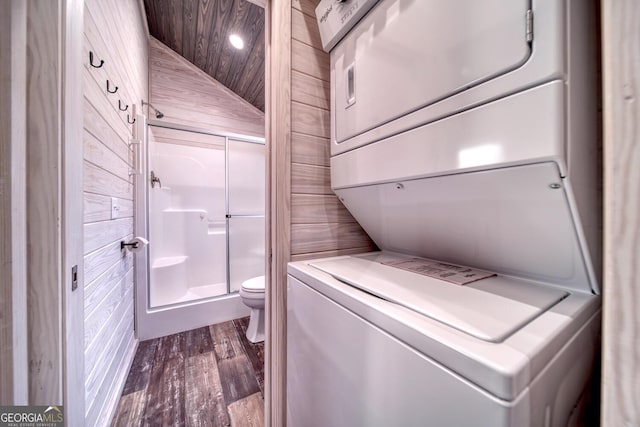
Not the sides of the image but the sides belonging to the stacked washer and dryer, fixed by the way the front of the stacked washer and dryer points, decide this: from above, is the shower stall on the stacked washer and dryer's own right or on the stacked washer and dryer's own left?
on the stacked washer and dryer's own right

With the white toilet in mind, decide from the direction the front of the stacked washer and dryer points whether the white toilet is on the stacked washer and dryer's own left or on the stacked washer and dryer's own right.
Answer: on the stacked washer and dryer's own right

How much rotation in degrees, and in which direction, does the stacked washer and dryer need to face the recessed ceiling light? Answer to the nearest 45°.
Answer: approximately 90° to its right

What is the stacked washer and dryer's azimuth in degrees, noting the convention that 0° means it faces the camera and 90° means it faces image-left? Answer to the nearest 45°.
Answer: approximately 45°
